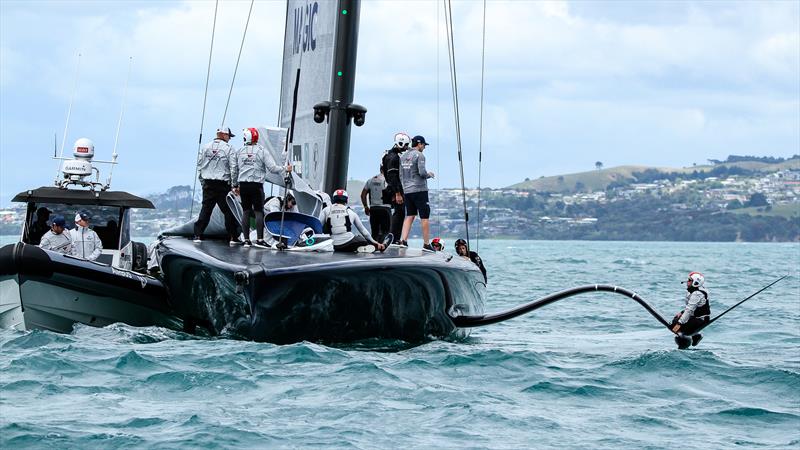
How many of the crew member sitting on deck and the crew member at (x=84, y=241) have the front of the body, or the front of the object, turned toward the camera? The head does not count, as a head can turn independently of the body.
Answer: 1

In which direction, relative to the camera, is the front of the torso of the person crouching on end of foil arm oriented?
to the viewer's left

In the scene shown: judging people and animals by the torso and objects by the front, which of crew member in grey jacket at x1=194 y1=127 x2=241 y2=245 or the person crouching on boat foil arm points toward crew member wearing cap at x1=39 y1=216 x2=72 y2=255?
the person crouching on boat foil arm

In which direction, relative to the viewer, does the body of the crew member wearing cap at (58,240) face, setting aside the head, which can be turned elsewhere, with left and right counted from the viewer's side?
facing the viewer and to the right of the viewer

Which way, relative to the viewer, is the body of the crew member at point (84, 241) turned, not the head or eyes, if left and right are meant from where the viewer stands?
facing the viewer

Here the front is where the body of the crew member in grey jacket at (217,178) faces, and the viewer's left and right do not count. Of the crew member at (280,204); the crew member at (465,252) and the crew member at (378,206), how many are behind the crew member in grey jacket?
0

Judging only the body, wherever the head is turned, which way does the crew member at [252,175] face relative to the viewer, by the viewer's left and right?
facing away from the viewer

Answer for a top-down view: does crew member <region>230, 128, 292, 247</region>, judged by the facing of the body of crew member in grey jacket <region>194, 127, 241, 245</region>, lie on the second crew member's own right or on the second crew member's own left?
on the second crew member's own right

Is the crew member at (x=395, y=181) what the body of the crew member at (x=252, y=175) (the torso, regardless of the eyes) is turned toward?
no

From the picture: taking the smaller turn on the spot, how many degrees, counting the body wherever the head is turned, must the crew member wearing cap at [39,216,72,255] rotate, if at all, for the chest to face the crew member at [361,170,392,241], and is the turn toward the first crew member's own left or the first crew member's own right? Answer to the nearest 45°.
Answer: approximately 45° to the first crew member's own left

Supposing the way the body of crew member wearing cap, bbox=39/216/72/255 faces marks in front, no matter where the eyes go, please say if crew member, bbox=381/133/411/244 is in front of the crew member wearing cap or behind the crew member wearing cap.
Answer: in front

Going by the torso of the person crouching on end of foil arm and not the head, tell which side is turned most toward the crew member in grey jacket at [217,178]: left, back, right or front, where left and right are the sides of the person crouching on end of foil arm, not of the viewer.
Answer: front

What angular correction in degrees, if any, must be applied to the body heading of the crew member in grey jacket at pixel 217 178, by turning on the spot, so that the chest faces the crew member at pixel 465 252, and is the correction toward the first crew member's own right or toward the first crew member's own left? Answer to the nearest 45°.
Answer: approximately 45° to the first crew member's own right

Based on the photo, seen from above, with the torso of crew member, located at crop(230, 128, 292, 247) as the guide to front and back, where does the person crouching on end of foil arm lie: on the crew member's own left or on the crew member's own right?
on the crew member's own right

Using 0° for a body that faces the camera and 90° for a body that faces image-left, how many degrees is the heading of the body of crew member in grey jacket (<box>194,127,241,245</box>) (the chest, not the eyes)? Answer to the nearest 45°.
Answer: approximately 225°
